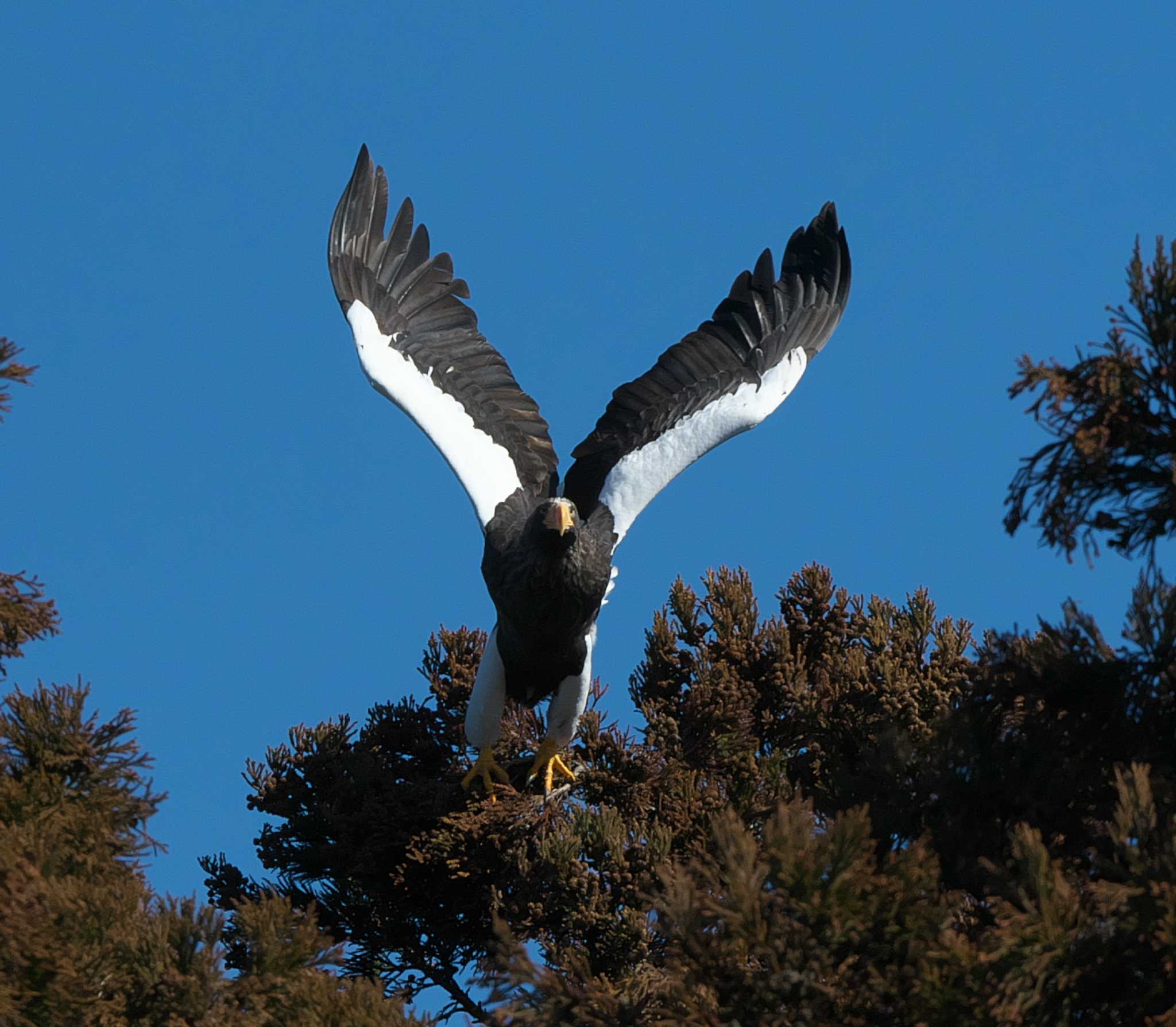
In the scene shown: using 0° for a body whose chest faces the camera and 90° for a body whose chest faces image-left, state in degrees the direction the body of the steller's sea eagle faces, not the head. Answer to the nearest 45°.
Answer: approximately 0°
